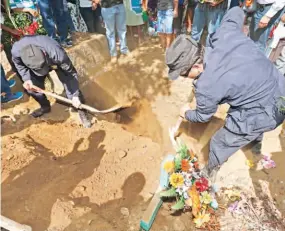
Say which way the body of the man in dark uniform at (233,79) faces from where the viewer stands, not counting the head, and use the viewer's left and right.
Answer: facing to the left of the viewer

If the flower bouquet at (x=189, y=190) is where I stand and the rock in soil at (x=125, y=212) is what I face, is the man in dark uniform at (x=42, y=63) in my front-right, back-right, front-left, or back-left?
front-right

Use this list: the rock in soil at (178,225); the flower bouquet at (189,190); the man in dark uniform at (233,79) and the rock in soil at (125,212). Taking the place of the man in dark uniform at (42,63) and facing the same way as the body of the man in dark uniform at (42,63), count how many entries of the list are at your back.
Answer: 0

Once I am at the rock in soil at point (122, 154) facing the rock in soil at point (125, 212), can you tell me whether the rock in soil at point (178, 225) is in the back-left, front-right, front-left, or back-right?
front-left

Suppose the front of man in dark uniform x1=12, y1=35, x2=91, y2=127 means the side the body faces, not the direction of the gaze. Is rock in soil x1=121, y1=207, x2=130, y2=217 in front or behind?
in front

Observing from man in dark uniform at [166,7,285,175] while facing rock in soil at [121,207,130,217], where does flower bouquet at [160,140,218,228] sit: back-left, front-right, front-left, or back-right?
front-left

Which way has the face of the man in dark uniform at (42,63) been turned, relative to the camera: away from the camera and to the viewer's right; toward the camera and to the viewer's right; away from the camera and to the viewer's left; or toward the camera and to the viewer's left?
toward the camera and to the viewer's right

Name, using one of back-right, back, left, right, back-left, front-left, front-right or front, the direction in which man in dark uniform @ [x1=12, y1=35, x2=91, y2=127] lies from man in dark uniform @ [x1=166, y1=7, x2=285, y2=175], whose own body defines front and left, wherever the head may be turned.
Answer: front

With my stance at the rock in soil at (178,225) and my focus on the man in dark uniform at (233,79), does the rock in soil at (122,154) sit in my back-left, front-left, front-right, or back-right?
front-left
